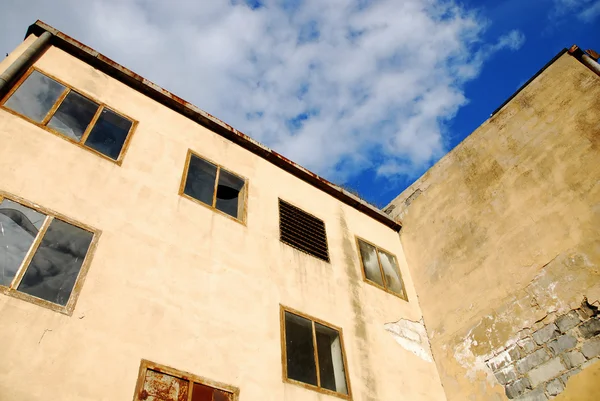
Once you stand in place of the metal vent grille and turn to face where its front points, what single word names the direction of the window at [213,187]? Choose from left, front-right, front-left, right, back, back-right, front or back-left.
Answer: right

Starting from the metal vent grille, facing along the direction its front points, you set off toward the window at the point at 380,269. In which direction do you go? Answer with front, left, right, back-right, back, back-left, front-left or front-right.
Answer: left
